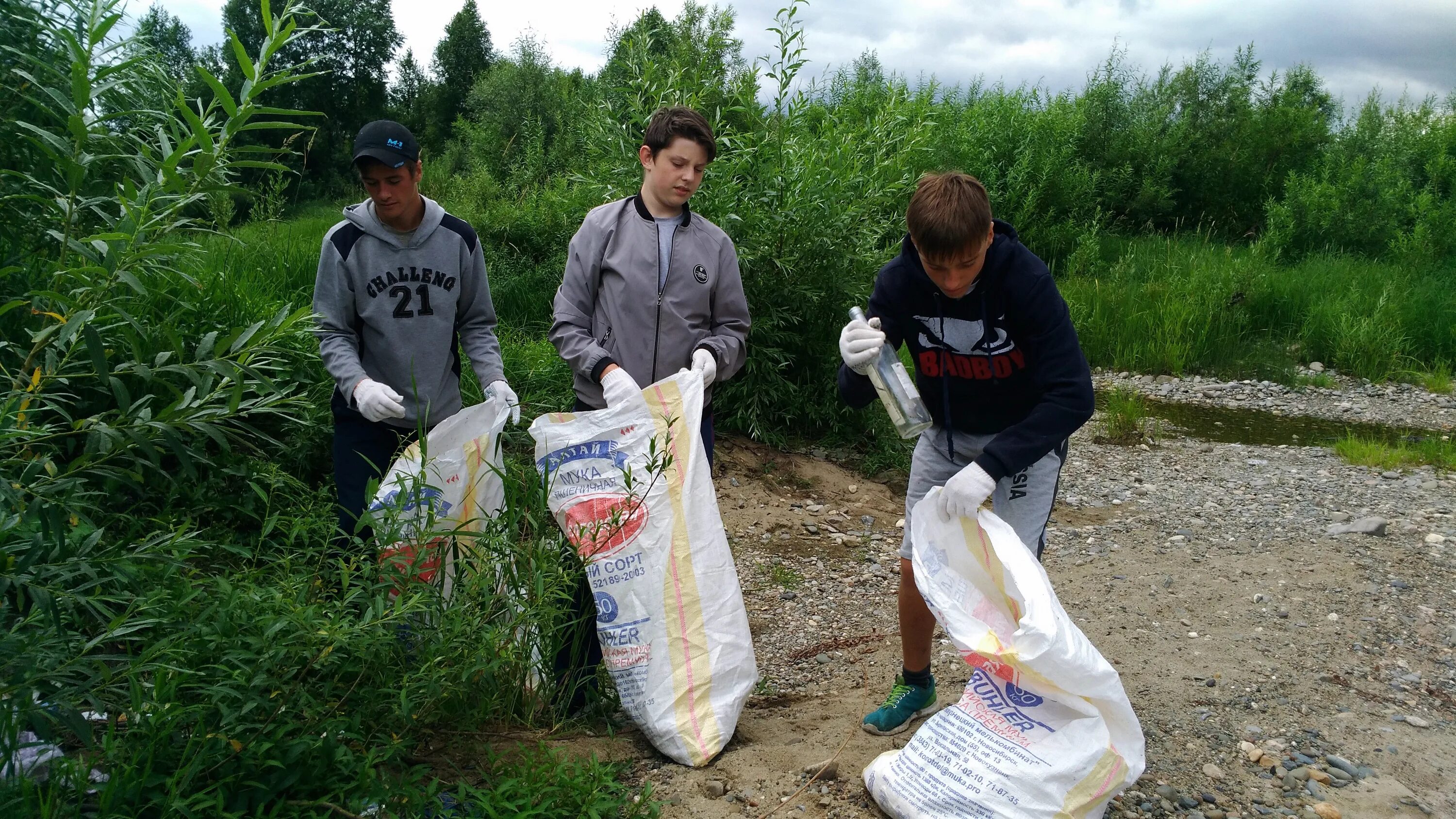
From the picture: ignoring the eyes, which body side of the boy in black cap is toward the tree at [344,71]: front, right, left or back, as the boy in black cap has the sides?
back

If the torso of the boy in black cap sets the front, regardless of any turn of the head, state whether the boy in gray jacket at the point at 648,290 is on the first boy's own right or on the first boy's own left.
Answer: on the first boy's own left

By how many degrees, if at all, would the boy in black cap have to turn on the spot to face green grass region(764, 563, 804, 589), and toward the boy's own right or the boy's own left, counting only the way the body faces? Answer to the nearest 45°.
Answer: approximately 135° to the boy's own left

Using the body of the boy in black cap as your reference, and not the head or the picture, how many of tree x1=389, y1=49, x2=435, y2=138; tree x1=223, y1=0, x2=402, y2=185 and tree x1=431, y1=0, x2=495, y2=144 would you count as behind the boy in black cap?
3

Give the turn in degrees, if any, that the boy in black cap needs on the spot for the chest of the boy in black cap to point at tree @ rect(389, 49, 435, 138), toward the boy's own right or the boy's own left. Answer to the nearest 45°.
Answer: approximately 180°

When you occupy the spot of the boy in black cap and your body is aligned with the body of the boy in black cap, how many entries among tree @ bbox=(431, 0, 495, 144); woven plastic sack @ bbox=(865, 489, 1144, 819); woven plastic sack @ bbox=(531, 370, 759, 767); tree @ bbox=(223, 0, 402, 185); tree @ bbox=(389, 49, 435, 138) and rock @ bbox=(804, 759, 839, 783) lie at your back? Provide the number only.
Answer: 3

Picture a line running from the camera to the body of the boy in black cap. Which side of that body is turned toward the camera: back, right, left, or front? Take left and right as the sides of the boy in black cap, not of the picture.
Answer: front

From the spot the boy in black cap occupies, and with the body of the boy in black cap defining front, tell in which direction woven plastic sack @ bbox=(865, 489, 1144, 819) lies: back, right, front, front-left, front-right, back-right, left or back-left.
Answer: front-left

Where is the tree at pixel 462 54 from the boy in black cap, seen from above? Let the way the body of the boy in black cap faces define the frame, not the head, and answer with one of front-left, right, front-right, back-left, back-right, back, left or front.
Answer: back

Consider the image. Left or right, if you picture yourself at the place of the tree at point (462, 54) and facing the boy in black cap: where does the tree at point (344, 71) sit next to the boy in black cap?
right

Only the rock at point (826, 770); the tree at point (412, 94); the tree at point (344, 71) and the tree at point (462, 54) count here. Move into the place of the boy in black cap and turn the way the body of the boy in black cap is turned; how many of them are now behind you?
3
